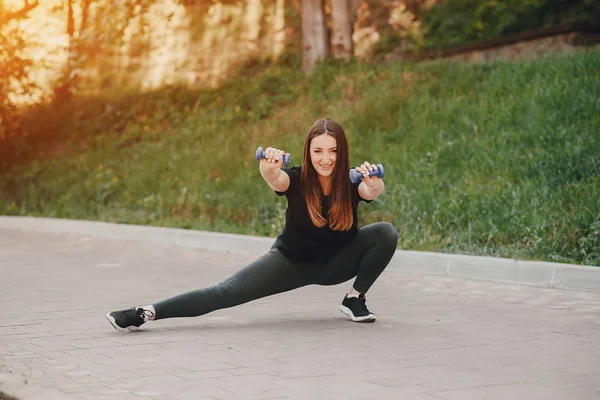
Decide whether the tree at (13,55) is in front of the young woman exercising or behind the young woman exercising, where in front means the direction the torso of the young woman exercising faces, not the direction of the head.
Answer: behind

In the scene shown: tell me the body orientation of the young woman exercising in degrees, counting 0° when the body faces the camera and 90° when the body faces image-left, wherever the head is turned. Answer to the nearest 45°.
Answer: approximately 0°
